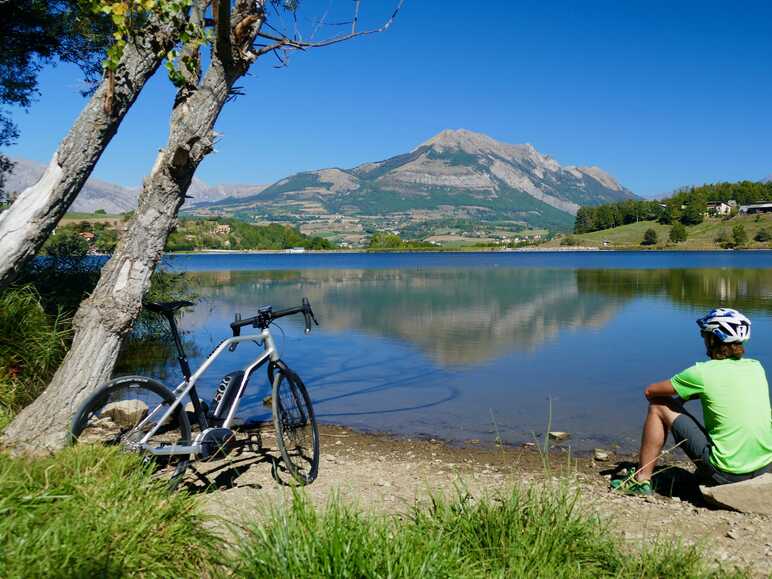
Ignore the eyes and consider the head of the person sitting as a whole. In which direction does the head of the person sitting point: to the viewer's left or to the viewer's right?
to the viewer's left

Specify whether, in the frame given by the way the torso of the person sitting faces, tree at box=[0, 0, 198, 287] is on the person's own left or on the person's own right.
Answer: on the person's own left

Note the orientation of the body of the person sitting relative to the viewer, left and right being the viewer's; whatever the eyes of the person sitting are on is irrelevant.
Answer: facing away from the viewer and to the left of the viewer

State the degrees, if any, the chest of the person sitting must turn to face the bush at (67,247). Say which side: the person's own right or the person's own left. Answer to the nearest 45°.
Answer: approximately 45° to the person's own left

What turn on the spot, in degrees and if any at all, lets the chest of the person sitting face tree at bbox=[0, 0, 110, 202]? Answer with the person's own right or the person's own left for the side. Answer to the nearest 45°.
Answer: approximately 45° to the person's own left

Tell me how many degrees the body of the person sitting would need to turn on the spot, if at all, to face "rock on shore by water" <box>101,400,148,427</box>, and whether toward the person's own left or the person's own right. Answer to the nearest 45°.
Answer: approximately 45° to the person's own left

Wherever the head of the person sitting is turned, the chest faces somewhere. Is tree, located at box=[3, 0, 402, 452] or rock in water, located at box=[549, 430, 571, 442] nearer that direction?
the rock in water

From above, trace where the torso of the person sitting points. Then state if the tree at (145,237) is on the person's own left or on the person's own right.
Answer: on the person's own left

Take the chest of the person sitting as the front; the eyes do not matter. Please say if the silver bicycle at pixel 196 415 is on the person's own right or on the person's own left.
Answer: on the person's own left
